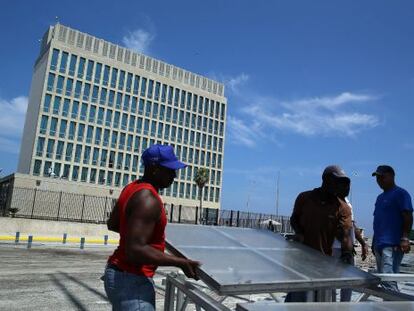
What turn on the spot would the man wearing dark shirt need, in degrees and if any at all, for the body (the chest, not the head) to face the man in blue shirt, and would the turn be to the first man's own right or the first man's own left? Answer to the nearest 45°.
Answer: approximately 90° to the first man's own left

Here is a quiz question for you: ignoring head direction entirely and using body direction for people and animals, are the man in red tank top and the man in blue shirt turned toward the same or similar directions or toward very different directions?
very different directions

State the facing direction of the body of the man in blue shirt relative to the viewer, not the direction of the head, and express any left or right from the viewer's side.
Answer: facing the viewer and to the left of the viewer

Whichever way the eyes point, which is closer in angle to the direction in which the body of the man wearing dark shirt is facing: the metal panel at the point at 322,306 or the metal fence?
the metal panel

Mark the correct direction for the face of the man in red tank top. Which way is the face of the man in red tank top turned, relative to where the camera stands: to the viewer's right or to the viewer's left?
to the viewer's right

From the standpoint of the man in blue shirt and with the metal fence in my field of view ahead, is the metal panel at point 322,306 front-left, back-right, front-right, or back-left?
back-left

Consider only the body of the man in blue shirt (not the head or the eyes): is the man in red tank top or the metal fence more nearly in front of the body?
the man in red tank top

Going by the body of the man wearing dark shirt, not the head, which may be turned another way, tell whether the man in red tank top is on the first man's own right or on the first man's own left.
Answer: on the first man's own right

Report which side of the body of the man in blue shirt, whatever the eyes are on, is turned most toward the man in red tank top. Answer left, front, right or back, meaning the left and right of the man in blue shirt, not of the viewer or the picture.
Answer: front

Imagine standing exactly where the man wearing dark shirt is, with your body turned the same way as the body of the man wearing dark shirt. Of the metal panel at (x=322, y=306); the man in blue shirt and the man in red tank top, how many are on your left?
1

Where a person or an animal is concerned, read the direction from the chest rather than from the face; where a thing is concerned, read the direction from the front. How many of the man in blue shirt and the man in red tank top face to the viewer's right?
1

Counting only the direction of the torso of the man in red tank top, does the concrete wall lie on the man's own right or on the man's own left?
on the man's own left

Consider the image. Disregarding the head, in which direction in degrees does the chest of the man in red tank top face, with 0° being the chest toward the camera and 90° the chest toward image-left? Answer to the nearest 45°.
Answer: approximately 270°
